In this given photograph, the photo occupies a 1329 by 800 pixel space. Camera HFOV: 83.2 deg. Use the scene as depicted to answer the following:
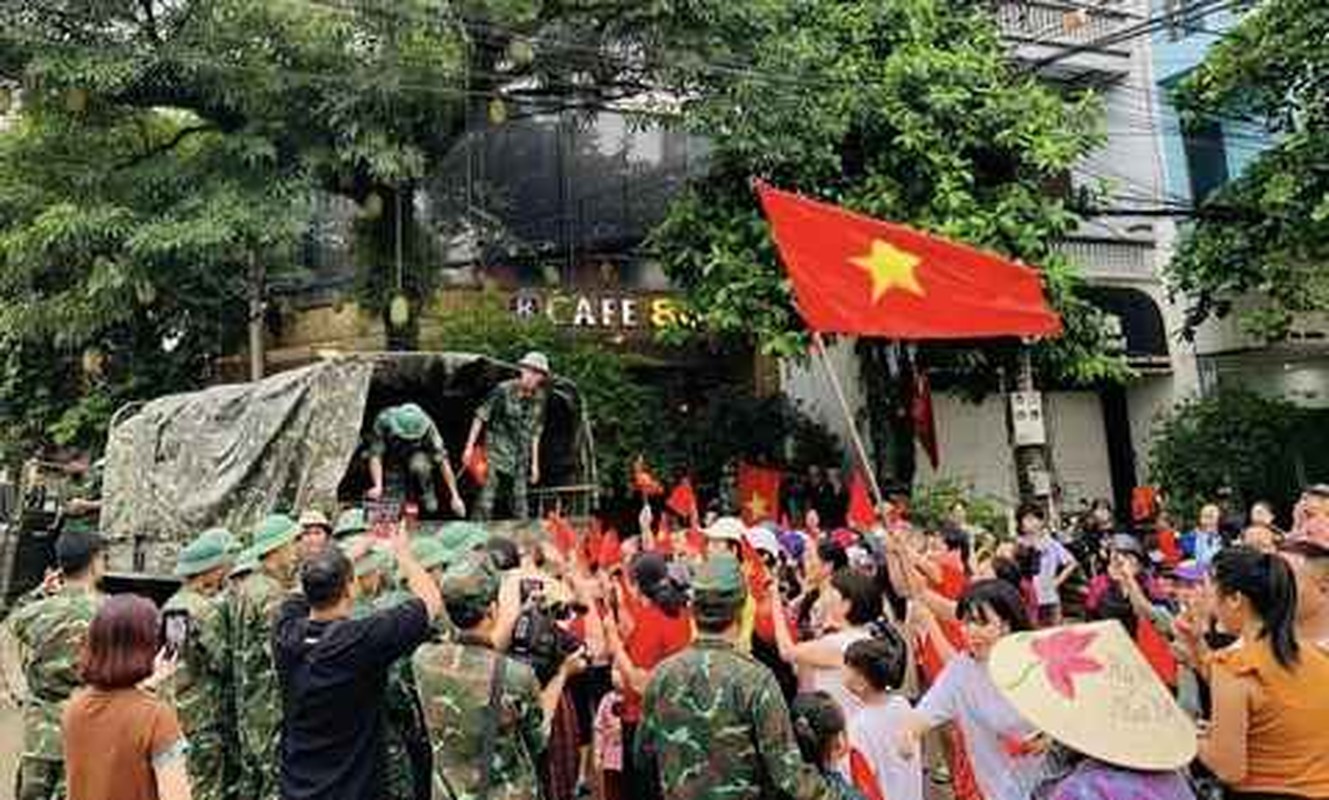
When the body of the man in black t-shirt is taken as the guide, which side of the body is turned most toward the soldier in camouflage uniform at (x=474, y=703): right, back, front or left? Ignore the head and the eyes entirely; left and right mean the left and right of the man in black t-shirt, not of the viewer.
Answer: right

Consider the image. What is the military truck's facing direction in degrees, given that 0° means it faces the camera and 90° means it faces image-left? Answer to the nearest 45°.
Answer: approximately 135°

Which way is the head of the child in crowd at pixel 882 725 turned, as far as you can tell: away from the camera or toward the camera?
away from the camera

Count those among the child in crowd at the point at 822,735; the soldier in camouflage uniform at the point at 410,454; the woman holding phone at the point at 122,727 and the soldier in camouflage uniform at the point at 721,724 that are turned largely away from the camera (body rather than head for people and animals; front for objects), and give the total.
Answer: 3

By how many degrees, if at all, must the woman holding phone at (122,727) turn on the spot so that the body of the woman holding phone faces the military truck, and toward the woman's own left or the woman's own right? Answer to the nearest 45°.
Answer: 0° — they already face it

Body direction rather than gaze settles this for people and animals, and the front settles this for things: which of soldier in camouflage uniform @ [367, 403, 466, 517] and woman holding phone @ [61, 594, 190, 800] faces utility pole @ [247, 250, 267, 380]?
the woman holding phone

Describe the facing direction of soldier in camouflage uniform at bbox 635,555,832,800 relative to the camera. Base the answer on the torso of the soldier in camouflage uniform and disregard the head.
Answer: away from the camera

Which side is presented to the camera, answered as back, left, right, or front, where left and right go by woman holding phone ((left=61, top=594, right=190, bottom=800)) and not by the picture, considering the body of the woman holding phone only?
back

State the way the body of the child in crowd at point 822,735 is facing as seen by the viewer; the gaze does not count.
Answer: away from the camera
